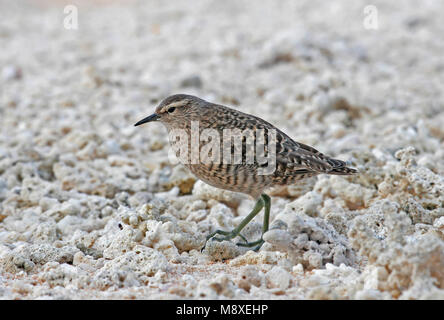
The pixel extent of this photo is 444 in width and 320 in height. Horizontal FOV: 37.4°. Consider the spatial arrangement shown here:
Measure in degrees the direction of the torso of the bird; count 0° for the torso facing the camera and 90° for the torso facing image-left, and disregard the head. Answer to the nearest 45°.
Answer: approximately 90°
